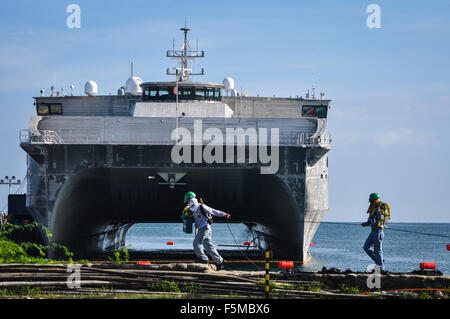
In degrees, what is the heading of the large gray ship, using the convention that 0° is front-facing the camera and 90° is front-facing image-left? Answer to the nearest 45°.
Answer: approximately 0°

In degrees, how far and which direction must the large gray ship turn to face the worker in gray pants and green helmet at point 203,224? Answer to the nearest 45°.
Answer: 0° — it already faces them
